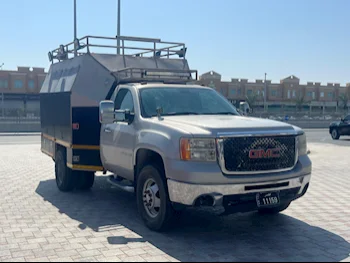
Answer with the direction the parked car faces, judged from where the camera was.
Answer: facing to the left of the viewer

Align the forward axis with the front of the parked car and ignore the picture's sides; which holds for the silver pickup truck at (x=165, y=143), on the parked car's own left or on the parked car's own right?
on the parked car's own left

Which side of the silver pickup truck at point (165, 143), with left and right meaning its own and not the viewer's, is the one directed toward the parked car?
left

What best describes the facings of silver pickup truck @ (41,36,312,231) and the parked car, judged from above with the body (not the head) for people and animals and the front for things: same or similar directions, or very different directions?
very different directions

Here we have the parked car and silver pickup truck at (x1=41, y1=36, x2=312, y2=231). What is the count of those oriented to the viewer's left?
1

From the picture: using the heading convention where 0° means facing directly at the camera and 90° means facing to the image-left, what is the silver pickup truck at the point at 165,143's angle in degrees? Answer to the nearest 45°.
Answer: approximately 315°
